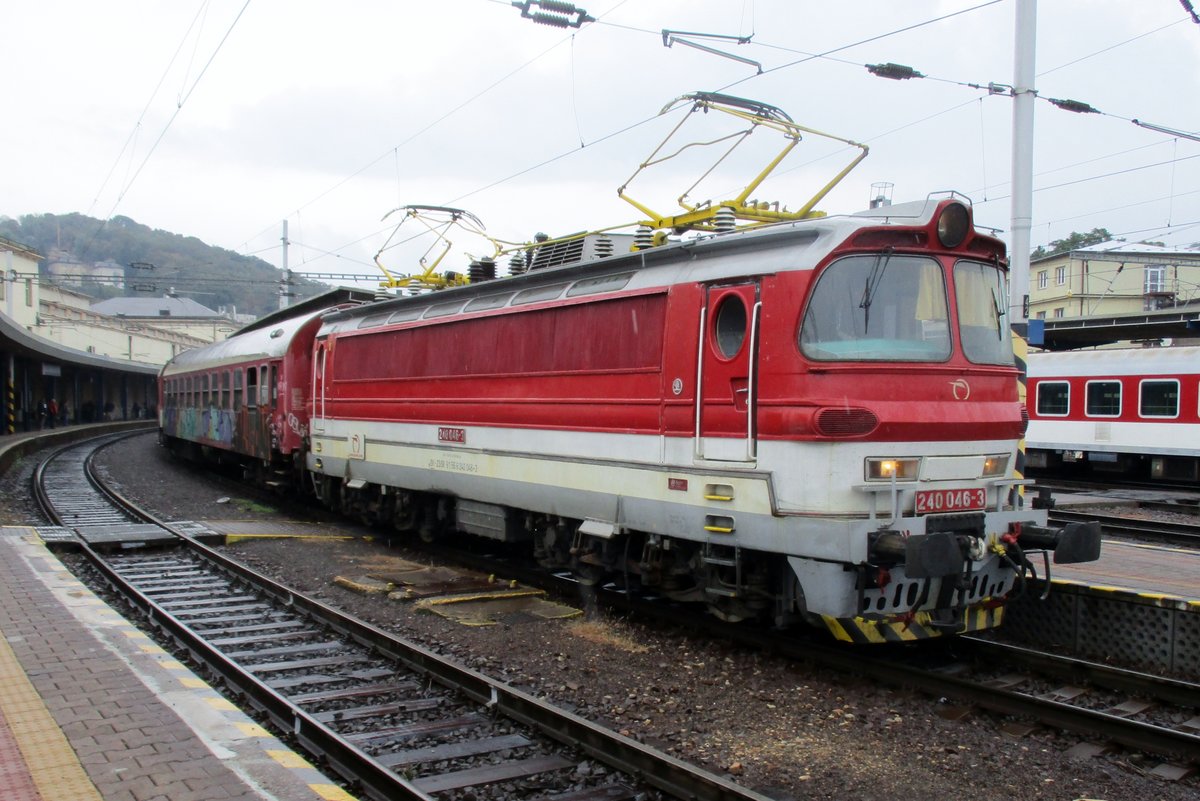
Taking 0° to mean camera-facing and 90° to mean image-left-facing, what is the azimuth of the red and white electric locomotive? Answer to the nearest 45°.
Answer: approximately 315°

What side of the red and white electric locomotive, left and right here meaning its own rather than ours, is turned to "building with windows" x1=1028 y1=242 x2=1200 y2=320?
left
